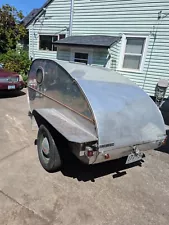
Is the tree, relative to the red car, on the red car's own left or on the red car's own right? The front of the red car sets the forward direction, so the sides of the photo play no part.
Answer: on the red car's own left

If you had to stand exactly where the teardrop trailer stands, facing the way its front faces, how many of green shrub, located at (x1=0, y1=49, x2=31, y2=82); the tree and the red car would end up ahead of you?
3

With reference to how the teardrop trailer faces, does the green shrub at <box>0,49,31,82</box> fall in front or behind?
in front

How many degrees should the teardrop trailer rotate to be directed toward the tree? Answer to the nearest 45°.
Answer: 0° — it already faces it

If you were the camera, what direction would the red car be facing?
facing the viewer and to the right of the viewer

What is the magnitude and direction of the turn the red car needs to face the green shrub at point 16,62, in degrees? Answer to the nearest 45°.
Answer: approximately 135° to its left

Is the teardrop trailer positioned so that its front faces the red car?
yes

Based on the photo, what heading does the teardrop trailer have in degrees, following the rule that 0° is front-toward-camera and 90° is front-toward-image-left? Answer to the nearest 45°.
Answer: approximately 135°
